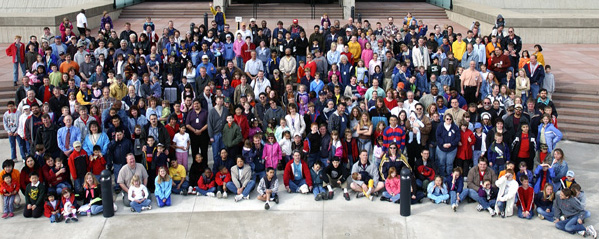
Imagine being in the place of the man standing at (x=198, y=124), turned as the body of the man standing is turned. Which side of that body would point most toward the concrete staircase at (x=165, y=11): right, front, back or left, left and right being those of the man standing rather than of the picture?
back

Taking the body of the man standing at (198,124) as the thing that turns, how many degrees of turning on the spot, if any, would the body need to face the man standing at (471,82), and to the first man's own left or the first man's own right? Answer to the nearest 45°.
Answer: approximately 90° to the first man's own left

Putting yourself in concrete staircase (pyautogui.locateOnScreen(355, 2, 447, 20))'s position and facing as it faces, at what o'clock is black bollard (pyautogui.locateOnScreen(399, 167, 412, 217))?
The black bollard is roughly at 12 o'clock from the concrete staircase.

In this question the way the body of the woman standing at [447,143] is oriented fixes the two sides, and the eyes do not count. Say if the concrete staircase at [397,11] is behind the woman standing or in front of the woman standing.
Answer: behind

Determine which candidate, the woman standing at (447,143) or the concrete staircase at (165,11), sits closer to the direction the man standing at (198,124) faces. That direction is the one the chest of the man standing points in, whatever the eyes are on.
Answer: the woman standing
